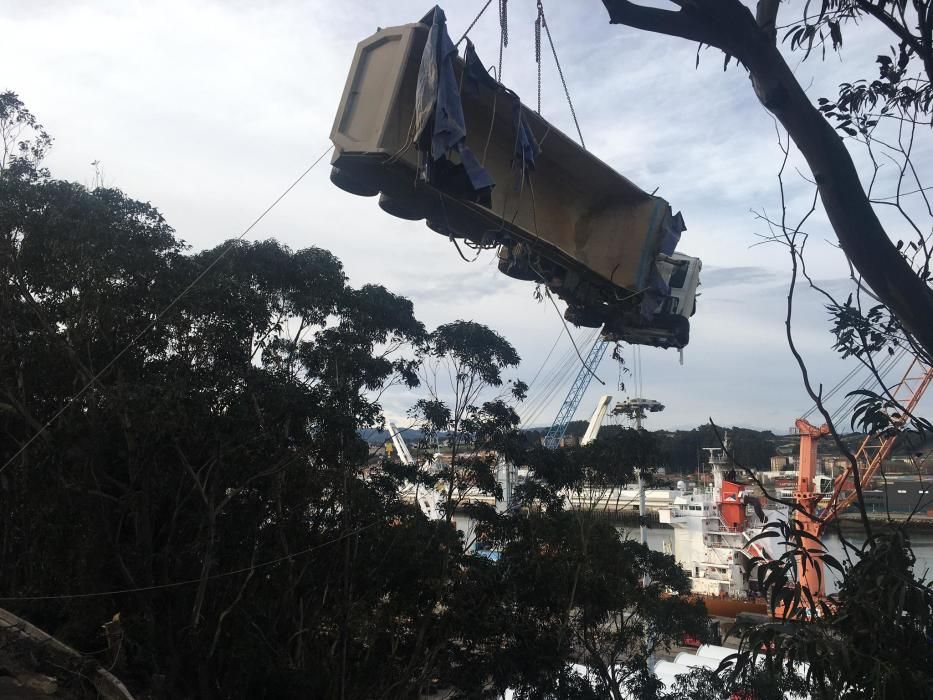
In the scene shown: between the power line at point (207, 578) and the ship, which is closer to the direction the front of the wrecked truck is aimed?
the ship

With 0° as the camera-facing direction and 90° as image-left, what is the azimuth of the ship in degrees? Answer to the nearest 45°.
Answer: approximately 135°

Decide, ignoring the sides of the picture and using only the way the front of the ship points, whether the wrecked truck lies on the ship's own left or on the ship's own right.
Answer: on the ship's own left

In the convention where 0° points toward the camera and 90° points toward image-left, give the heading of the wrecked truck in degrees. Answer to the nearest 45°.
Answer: approximately 225°

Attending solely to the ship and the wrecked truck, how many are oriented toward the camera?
0
